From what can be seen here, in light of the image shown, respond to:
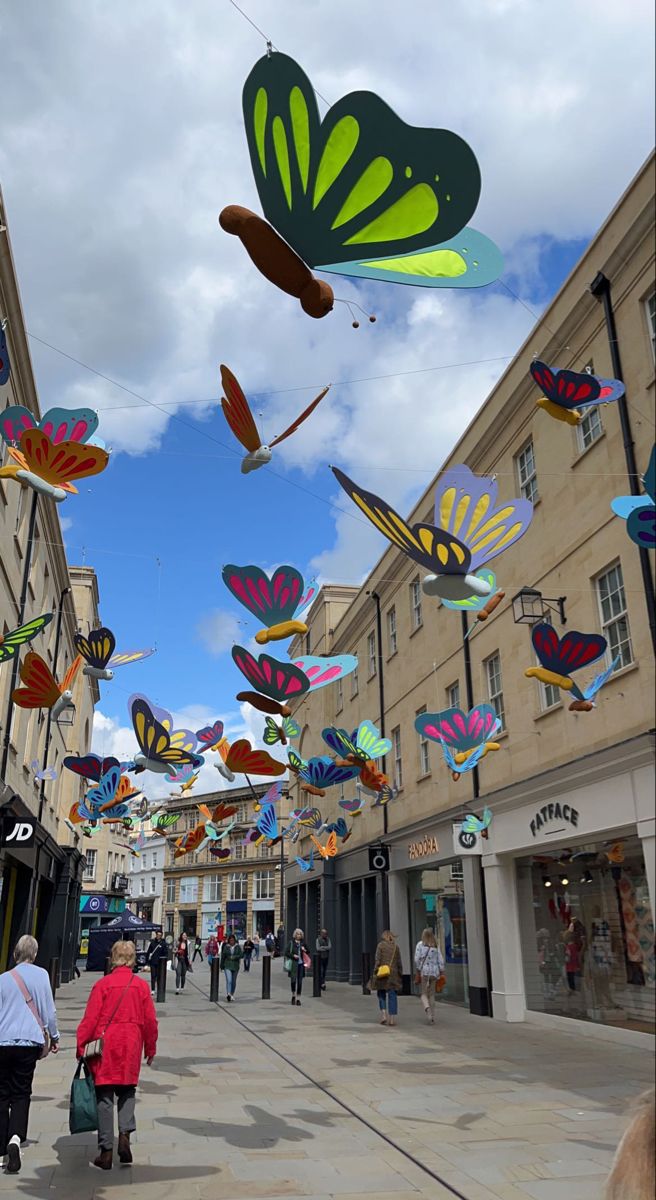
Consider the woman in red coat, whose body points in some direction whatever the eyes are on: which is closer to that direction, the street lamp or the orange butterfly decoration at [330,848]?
the orange butterfly decoration

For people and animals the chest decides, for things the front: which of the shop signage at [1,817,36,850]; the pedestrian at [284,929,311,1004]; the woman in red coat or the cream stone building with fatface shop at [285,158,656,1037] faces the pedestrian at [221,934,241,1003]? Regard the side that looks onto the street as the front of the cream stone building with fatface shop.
the woman in red coat

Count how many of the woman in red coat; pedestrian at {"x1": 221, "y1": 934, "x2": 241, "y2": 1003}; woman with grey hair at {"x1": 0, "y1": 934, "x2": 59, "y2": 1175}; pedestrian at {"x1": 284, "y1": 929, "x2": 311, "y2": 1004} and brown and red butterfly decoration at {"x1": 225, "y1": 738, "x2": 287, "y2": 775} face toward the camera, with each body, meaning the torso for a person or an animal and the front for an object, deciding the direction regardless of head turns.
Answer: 2

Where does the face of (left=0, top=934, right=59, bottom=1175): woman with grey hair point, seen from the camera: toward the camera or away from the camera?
away from the camera

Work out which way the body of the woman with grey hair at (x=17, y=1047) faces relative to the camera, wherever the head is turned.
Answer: away from the camera

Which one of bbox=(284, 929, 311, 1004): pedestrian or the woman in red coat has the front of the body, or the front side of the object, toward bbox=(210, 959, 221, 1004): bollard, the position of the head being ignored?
the woman in red coat

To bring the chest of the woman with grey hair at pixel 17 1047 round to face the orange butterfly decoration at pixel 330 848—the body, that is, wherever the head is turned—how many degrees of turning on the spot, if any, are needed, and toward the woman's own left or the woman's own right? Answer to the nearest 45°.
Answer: approximately 45° to the woman's own right

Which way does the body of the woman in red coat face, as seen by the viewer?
away from the camera

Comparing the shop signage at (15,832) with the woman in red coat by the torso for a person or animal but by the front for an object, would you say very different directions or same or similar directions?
very different directions

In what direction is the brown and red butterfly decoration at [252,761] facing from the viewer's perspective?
to the viewer's left

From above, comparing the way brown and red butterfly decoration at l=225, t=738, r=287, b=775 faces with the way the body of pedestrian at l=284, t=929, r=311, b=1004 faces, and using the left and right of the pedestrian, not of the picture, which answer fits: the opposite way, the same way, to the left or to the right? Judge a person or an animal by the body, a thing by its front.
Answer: to the right

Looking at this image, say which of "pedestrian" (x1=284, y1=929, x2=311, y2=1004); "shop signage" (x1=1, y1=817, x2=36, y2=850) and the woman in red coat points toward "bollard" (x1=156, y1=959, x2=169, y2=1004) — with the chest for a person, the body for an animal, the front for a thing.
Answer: the woman in red coat

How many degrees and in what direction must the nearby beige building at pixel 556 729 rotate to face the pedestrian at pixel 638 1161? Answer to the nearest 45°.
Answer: approximately 45° to its left

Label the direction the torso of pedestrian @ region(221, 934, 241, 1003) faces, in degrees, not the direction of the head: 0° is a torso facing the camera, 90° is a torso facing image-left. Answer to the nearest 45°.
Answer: approximately 0°
